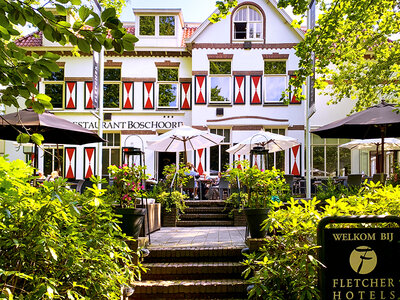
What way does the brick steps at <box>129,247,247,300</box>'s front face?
toward the camera

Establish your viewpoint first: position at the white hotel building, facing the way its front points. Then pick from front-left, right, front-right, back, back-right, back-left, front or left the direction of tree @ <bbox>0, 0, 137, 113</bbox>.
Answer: front

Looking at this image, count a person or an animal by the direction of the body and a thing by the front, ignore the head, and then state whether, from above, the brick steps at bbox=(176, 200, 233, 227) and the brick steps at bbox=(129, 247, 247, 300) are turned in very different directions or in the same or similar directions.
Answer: same or similar directions

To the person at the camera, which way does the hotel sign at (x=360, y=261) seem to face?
facing the viewer

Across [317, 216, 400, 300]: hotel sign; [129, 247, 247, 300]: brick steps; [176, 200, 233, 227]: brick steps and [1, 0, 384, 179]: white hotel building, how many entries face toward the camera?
4

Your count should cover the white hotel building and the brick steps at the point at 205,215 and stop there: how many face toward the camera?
2

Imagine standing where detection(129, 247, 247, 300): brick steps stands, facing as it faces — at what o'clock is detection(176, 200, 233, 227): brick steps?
detection(176, 200, 233, 227): brick steps is roughly at 6 o'clock from detection(129, 247, 247, 300): brick steps.

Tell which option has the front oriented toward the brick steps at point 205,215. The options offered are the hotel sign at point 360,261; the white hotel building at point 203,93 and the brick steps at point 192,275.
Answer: the white hotel building

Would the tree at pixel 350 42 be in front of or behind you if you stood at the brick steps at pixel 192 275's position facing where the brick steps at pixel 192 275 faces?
behind

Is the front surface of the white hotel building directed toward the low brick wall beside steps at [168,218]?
yes

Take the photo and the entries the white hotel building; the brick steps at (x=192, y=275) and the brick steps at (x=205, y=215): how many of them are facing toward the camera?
3

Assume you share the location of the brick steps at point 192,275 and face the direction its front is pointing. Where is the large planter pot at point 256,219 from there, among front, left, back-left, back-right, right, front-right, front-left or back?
left

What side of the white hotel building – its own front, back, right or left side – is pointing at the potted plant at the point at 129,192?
front

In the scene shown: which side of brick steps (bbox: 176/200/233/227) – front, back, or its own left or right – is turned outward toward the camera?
front
